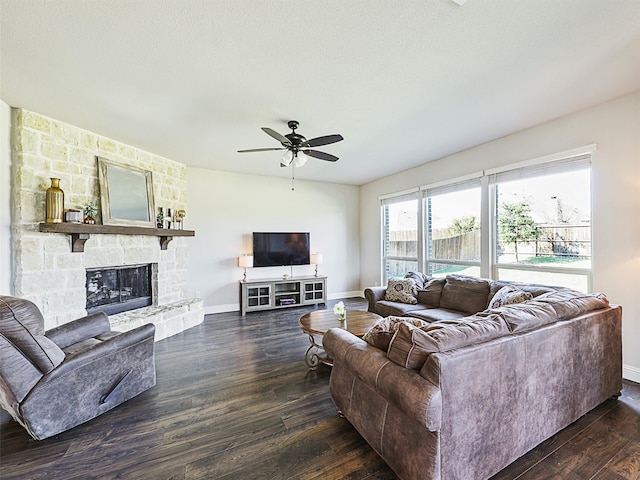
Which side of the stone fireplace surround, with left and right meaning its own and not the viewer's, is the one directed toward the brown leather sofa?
front

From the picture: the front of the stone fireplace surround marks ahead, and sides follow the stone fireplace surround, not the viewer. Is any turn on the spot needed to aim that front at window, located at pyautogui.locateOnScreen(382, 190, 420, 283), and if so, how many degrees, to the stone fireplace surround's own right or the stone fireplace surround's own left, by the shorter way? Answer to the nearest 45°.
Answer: approximately 45° to the stone fireplace surround's own left

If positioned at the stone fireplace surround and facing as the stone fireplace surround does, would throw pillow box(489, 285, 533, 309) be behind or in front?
in front

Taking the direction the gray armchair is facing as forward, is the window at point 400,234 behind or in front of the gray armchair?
in front

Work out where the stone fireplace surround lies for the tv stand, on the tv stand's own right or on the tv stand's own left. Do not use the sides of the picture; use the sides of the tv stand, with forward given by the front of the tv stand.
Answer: on the tv stand's own right
